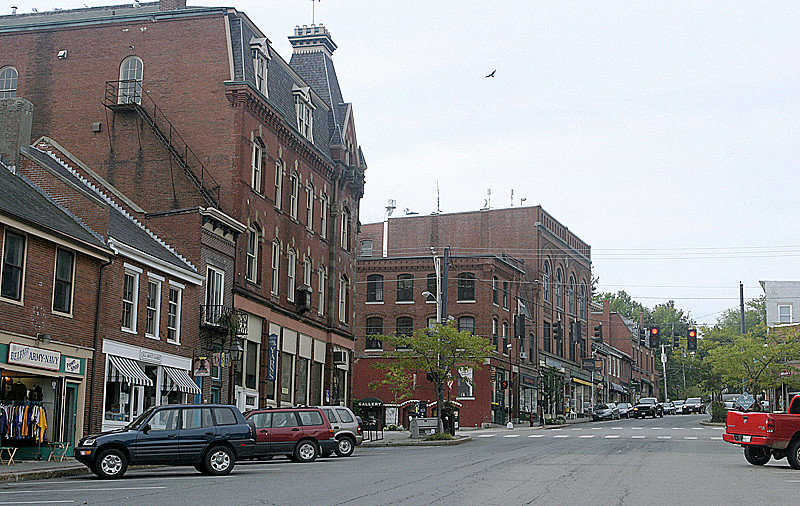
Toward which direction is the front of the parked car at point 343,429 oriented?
to the viewer's left

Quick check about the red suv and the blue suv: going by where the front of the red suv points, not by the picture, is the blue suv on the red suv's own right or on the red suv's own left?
on the red suv's own left

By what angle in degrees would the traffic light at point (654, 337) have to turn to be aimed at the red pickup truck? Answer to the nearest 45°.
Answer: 0° — it already faces it

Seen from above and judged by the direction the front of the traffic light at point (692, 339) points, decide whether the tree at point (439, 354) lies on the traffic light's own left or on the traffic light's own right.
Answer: on the traffic light's own right

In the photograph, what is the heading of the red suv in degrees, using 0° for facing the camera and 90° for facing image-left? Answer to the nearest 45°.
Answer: approximately 90°

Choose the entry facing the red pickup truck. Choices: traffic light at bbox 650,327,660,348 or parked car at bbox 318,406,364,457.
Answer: the traffic light

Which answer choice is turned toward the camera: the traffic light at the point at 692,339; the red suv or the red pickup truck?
the traffic light

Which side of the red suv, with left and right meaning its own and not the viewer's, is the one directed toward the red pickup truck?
back

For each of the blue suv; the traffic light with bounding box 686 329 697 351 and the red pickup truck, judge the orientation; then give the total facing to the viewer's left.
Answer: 1

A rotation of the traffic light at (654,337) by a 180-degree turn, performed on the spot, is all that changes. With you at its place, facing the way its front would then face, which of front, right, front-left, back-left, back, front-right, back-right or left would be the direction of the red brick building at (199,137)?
back-left

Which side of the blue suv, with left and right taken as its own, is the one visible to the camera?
left

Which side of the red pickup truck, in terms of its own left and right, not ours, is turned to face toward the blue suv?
back

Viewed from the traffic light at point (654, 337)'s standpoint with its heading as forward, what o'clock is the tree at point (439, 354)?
The tree is roughly at 2 o'clock from the traffic light.

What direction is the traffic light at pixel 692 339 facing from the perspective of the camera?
toward the camera

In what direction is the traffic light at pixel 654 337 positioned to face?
toward the camera

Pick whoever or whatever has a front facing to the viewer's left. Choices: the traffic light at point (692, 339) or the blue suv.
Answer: the blue suv

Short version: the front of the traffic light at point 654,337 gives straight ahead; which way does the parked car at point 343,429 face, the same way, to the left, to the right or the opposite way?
to the right

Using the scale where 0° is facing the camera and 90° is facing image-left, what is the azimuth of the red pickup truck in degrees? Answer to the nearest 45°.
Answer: approximately 225°

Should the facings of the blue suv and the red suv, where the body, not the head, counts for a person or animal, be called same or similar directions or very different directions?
same or similar directions
